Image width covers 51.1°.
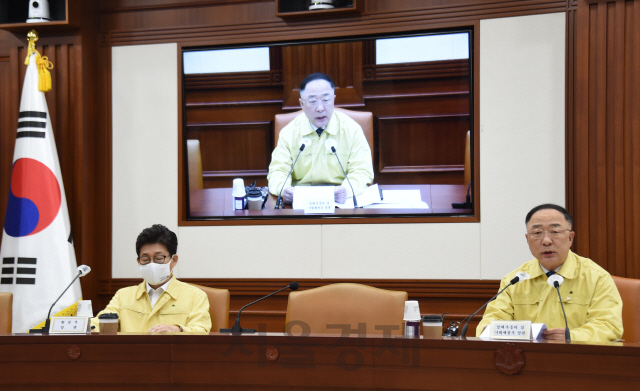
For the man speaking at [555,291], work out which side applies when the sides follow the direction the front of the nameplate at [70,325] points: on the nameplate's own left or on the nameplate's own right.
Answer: on the nameplate's own left

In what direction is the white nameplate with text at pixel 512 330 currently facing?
toward the camera

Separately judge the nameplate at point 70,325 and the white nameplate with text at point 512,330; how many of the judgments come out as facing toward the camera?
2

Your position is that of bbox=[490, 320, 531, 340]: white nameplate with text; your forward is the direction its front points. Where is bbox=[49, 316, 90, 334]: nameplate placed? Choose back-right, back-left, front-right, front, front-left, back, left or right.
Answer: right

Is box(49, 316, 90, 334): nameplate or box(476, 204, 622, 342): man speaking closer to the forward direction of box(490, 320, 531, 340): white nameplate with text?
the nameplate

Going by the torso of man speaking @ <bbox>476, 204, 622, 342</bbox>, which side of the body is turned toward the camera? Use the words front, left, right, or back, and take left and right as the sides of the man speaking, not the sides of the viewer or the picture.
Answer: front

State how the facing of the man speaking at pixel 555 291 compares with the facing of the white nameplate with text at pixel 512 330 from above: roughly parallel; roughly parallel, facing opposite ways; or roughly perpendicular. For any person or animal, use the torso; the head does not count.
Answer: roughly parallel

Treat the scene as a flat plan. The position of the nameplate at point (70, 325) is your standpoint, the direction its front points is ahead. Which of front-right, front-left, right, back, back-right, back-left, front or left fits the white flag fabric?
back

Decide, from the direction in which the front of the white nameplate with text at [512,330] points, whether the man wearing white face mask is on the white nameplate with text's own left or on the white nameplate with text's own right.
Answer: on the white nameplate with text's own right

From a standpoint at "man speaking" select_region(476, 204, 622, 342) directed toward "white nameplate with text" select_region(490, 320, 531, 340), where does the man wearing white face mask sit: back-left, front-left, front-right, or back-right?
front-right

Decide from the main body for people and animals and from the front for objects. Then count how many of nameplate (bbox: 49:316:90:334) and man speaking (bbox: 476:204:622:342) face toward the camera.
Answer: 2

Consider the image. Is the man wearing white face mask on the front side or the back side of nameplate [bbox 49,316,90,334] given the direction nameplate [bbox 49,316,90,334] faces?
on the back side
